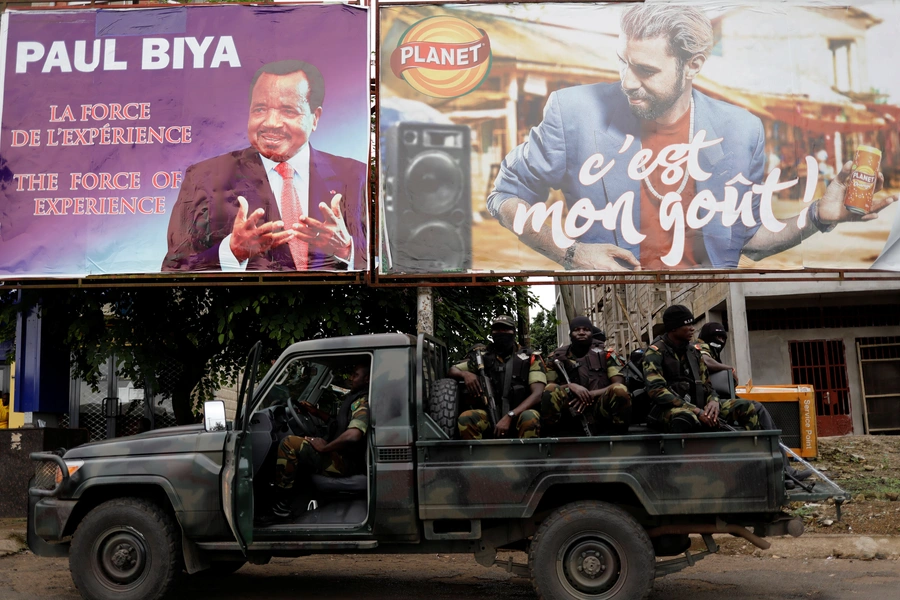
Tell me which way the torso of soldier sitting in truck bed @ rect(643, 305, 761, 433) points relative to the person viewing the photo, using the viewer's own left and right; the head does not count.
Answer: facing the viewer and to the right of the viewer

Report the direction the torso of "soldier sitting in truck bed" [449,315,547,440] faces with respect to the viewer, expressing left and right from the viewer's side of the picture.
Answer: facing the viewer

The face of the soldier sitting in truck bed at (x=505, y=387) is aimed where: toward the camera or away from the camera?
toward the camera

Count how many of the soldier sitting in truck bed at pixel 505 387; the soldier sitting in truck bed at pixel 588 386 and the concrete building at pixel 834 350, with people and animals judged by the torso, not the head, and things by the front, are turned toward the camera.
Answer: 3

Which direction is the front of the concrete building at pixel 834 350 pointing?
toward the camera

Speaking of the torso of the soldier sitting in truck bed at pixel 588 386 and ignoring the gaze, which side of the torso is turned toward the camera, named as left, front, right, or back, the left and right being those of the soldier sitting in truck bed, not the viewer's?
front

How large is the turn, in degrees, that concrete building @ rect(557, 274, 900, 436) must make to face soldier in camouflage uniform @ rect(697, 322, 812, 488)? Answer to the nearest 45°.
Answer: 0° — it already faces them

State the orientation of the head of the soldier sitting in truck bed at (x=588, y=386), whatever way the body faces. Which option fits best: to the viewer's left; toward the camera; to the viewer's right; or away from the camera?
toward the camera

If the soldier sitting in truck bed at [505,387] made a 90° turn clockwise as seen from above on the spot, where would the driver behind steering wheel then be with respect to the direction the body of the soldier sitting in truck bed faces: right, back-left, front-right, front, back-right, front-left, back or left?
front

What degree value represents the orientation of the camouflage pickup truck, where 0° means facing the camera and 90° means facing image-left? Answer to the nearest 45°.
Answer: approximately 90°

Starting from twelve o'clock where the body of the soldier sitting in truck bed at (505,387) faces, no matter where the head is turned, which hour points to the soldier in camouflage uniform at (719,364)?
The soldier in camouflage uniform is roughly at 8 o'clock from the soldier sitting in truck bed.

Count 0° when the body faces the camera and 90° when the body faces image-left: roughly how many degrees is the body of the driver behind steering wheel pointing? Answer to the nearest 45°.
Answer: approximately 90°

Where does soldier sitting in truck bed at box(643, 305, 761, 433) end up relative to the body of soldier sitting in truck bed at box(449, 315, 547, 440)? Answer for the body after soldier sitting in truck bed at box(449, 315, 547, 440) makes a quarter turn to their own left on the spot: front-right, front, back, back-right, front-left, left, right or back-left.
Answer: front

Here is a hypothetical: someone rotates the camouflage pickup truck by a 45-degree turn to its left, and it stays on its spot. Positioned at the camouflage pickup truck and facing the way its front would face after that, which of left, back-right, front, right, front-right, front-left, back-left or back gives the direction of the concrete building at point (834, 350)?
back

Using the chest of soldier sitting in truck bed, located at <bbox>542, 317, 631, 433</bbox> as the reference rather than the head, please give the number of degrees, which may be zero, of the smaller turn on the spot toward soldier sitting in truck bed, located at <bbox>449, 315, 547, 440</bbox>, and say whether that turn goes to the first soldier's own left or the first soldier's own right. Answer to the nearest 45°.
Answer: approximately 90° to the first soldier's own right

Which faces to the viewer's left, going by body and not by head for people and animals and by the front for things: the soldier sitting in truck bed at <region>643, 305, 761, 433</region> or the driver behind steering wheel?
the driver behind steering wheel
